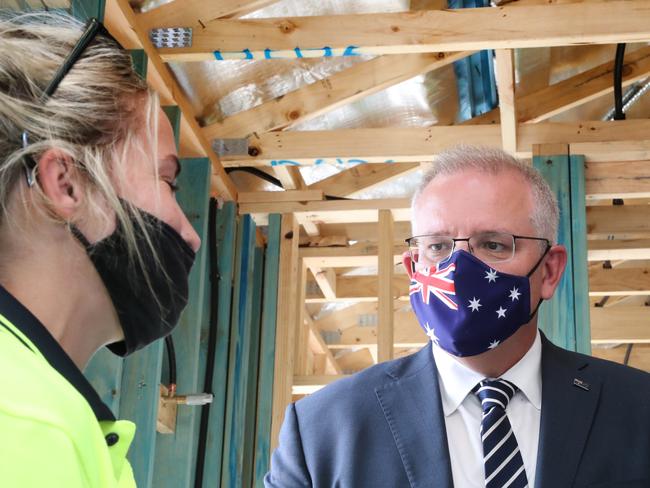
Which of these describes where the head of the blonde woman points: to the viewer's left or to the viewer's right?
to the viewer's right

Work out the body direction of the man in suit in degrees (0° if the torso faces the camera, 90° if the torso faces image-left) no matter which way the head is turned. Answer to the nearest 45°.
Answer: approximately 0°

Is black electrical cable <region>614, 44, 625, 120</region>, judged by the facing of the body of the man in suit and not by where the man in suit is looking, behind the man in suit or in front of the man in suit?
behind

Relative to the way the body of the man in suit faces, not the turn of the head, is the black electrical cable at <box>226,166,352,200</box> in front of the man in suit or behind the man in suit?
behind

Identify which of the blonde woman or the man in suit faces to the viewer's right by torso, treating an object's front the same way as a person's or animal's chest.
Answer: the blonde woman

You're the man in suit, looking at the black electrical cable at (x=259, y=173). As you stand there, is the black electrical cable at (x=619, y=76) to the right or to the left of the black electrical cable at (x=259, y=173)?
right

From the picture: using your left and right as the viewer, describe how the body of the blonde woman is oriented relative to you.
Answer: facing to the right of the viewer

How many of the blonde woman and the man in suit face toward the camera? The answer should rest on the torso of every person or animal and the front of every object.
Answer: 1

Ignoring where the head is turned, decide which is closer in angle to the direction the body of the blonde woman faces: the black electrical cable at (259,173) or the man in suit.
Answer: the man in suit
